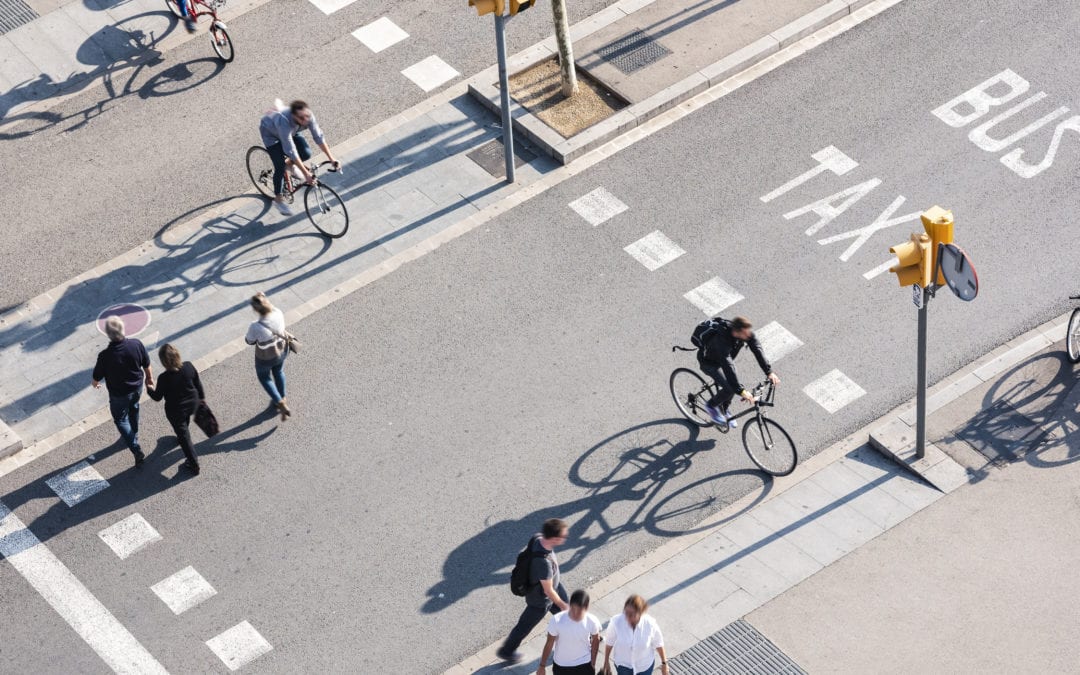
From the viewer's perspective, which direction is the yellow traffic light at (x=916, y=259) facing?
to the viewer's left

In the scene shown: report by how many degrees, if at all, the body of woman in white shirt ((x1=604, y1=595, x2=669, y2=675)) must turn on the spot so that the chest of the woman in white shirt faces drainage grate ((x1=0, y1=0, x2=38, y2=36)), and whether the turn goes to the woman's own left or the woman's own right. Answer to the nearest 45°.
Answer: approximately 135° to the woman's own right

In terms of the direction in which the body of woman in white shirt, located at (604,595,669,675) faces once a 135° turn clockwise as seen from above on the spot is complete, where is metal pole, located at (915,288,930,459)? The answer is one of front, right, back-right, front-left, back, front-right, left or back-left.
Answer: right

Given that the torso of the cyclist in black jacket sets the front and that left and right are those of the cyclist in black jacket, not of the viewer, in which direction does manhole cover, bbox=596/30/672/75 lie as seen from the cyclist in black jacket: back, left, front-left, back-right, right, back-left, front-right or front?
back-left

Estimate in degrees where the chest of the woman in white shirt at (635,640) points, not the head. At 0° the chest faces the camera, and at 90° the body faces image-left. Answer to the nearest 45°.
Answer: approximately 0°

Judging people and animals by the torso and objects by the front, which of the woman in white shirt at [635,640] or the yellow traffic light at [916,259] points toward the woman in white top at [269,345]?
the yellow traffic light

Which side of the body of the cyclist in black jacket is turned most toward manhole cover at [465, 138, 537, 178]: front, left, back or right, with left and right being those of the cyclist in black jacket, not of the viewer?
back

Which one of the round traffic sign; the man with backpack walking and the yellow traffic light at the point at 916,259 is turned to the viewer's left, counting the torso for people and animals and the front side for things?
the yellow traffic light
